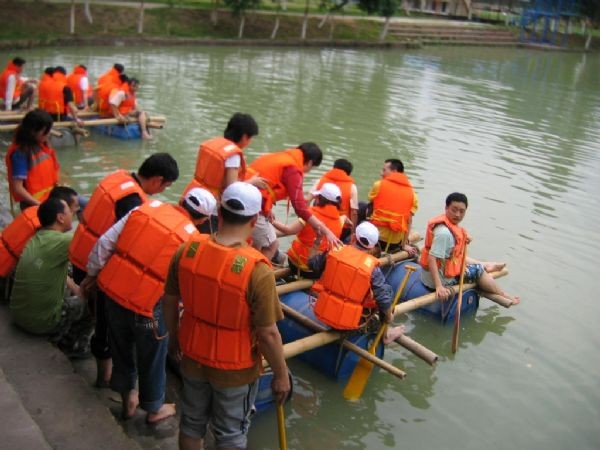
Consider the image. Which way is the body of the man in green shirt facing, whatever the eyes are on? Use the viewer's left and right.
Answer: facing away from the viewer and to the right of the viewer

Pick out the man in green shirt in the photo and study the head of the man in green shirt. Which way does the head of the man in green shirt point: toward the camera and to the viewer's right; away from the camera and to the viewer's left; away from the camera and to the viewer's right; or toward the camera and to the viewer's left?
away from the camera and to the viewer's right

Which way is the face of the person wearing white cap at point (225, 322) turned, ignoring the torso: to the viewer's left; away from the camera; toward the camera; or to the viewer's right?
away from the camera

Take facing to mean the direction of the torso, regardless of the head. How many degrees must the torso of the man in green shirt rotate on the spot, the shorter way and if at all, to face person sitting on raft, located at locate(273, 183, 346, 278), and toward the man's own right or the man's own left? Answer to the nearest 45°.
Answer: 0° — they already face them

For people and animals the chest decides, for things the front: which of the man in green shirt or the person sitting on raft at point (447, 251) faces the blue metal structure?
the man in green shirt

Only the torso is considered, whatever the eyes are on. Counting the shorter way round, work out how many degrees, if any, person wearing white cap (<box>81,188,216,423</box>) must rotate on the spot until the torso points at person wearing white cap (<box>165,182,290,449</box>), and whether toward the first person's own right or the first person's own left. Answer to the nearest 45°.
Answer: approximately 90° to the first person's own right

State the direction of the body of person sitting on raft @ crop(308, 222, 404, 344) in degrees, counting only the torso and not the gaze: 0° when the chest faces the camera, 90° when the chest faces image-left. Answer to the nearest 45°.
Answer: approximately 225°
